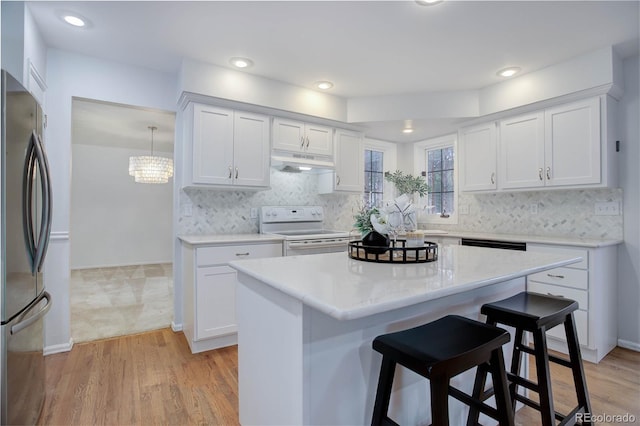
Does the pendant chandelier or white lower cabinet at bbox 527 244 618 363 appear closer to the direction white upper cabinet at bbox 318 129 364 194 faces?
the white lower cabinet

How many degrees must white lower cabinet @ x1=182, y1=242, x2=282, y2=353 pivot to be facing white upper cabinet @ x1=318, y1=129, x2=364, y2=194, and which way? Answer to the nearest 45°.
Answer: approximately 135° to its left

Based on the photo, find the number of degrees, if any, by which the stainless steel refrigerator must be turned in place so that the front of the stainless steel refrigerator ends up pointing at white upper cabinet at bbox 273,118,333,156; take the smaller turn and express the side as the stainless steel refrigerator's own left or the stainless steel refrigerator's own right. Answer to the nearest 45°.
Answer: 0° — it already faces it

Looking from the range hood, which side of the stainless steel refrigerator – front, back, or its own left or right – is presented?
front

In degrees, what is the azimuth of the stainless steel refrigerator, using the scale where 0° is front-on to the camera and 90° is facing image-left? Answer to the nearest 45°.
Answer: approximately 270°

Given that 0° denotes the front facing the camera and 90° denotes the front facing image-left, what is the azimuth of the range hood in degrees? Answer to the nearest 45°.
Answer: approximately 315°

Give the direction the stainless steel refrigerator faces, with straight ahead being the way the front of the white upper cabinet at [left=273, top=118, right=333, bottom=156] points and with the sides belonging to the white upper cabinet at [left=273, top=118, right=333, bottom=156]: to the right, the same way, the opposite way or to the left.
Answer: to the left

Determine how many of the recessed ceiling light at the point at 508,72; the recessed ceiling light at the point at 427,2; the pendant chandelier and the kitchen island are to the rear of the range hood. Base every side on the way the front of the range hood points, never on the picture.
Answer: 1

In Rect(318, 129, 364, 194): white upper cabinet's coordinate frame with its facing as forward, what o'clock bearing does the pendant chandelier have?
The pendant chandelier is roughly at 5 o'clock from the white upper cabinet.

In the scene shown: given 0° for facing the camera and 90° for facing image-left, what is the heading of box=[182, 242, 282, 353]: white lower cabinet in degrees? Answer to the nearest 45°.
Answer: approximately 0°

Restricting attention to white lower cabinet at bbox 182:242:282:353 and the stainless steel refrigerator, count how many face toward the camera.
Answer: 1

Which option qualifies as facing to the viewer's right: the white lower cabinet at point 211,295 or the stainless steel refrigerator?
the stainless steel refrigerator

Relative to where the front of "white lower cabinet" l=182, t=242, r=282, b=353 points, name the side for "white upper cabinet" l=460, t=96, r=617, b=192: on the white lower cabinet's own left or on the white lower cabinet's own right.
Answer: on the white lower cabinet's own left

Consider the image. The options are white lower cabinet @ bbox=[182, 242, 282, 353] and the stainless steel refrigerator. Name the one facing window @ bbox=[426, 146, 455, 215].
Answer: the stainless steel refrigerator
